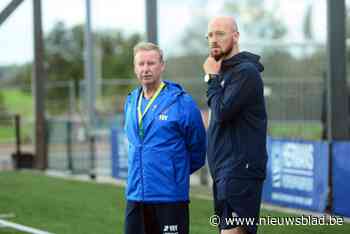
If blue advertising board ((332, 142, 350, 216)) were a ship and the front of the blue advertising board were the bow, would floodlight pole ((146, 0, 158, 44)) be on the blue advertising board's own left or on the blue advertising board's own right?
on the blue advertising board's own right

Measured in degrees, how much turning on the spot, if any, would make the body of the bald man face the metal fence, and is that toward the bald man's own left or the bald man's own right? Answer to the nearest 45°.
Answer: approximately 135° to the bald man's own right

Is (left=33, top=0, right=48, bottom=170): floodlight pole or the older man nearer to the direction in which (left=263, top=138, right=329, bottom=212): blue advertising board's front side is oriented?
the older man

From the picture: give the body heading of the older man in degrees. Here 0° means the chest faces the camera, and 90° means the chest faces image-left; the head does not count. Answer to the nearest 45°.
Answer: approximately 45°

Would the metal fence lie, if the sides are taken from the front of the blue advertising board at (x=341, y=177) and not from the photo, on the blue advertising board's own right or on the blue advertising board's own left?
on the blue advertising board's own right

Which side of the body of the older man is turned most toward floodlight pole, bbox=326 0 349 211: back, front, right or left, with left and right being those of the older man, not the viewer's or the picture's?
back

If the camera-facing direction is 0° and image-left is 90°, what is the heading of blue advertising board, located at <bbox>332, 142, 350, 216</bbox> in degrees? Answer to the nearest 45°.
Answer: approximately 45°
